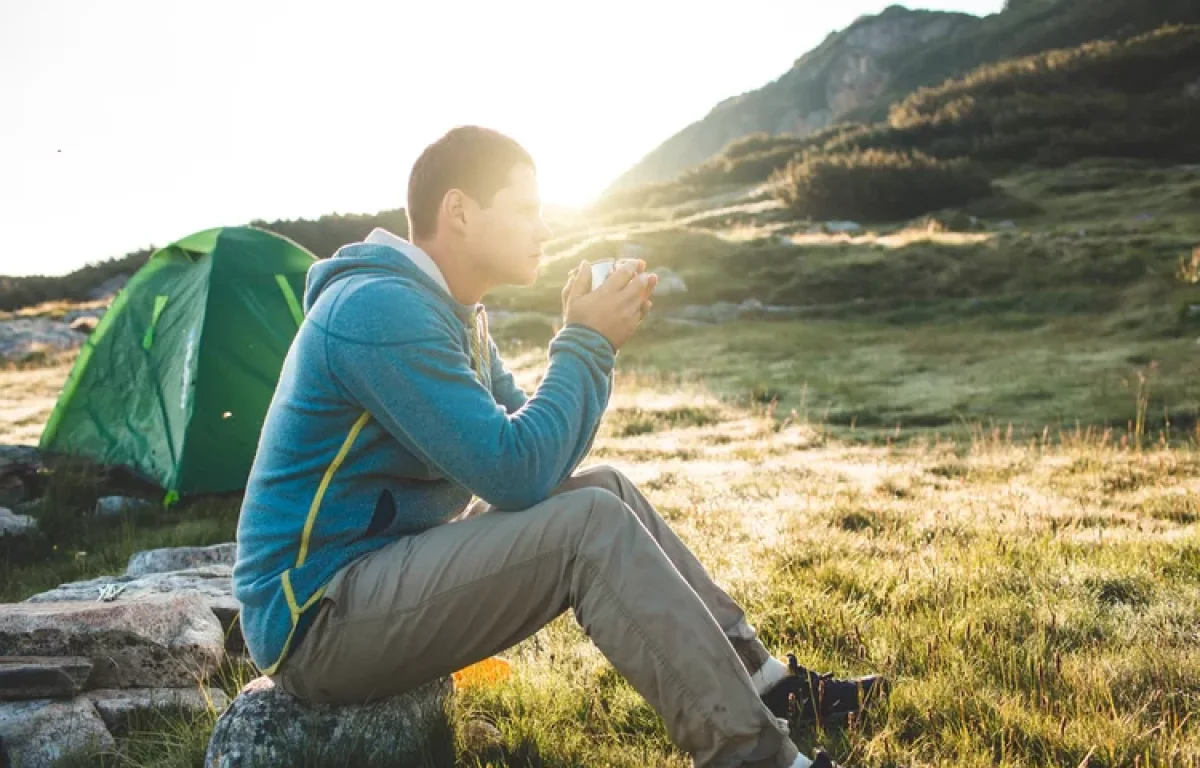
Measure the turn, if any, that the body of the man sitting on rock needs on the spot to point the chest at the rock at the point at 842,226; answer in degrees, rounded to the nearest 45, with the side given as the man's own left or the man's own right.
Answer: approximately 90° to the man's own left

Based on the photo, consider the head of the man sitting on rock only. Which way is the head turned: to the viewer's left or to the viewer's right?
to the viewer's right

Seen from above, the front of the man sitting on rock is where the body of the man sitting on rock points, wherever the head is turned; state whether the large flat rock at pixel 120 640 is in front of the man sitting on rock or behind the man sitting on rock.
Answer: behind

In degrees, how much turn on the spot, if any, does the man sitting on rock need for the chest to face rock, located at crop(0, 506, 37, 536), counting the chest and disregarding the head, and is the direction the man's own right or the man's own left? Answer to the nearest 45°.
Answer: approximately 135° to the man's own left

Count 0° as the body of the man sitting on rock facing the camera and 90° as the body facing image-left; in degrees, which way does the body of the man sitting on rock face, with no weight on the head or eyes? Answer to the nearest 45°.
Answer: approximately 270°
